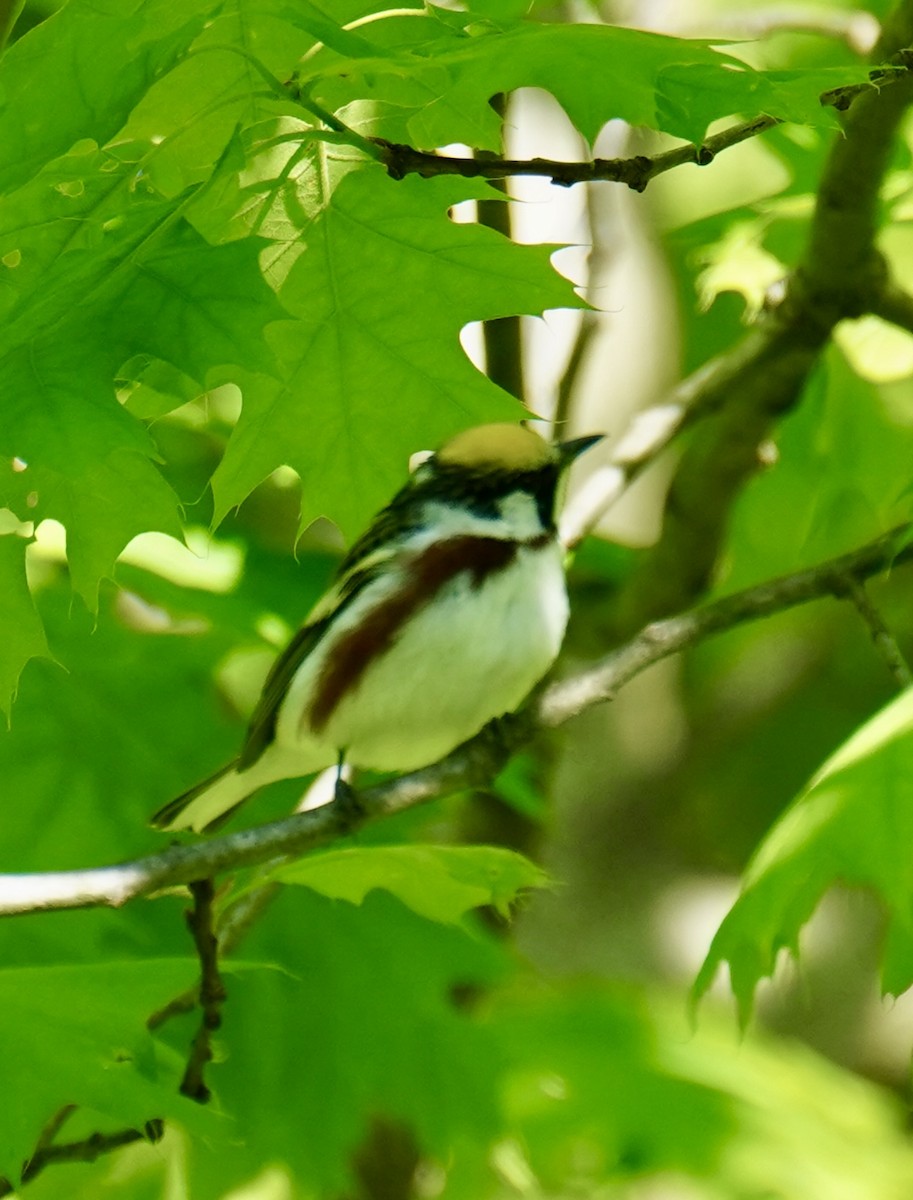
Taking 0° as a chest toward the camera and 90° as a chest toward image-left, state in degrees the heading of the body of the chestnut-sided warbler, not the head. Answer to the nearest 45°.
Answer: approximately 270°
